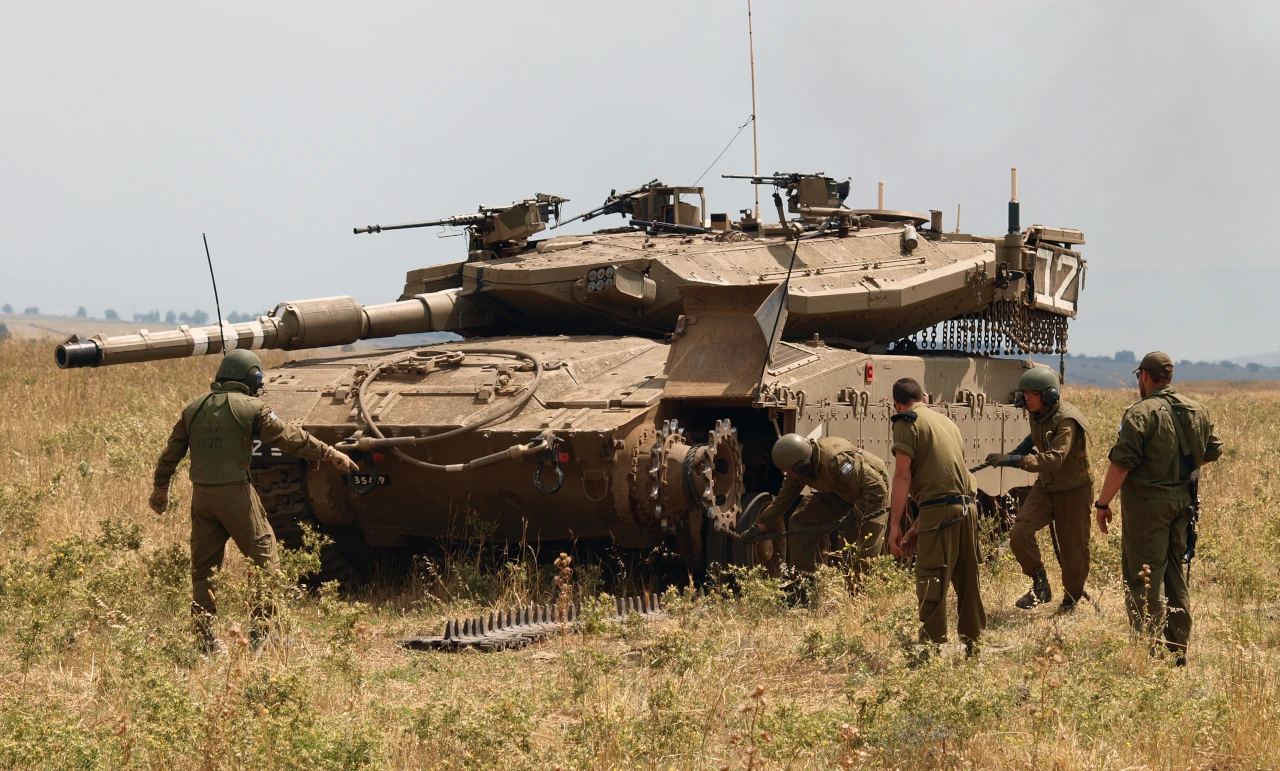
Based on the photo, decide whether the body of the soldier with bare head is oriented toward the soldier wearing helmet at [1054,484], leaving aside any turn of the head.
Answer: no

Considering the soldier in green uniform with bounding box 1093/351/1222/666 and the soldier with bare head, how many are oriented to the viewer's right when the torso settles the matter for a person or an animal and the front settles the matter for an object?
0

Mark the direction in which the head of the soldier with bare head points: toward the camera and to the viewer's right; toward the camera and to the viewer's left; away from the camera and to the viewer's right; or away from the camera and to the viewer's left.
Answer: away from the camera and to the viewer's left

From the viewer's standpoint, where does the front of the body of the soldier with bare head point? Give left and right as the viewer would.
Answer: facing away from the viewer and to the left of the viewer

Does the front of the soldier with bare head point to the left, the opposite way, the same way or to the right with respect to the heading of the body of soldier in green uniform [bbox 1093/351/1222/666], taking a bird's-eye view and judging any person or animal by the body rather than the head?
the same way

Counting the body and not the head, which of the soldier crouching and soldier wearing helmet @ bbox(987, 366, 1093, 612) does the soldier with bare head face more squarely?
the soldier crouching

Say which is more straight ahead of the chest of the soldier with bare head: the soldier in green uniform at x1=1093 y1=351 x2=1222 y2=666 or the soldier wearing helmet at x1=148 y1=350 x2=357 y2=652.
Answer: the soldier wearing helmet

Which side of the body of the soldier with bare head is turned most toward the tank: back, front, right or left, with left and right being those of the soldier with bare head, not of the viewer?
front

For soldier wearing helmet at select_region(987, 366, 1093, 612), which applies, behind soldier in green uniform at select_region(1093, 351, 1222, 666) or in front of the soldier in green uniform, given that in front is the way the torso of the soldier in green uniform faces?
in front
